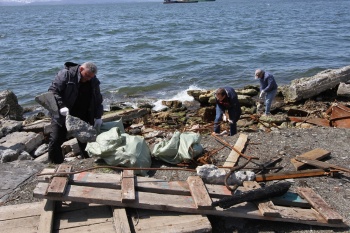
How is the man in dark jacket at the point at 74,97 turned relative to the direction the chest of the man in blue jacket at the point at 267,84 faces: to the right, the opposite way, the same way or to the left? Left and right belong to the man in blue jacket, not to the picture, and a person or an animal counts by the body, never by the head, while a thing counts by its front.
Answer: the opposite way

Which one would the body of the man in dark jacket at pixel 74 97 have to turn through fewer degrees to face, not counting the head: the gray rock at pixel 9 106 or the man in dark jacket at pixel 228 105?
the man in dark jacket

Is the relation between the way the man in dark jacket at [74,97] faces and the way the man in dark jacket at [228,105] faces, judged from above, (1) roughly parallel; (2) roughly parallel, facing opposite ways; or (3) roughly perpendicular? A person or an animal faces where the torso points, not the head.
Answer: roughly perpendicular

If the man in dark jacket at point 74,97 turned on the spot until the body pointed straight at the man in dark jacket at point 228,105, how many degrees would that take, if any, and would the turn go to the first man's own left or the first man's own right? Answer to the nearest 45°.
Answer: approximately 45° to the first man's own left

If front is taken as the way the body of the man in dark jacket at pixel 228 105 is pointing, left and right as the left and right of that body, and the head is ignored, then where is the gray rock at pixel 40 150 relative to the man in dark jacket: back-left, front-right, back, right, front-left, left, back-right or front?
front-right

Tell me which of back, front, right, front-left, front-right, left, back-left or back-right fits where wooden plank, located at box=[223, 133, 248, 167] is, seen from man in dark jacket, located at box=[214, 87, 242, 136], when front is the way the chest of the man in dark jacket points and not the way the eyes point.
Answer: front-left

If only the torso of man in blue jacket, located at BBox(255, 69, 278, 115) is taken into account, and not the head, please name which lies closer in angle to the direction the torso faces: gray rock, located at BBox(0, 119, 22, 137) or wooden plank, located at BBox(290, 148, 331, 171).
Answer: the gray rock

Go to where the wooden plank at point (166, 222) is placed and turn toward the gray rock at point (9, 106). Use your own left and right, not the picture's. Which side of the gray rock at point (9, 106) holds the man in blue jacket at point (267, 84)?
right

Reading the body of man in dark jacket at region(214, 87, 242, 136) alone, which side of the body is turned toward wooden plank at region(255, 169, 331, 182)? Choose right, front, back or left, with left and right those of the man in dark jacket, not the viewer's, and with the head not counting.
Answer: left

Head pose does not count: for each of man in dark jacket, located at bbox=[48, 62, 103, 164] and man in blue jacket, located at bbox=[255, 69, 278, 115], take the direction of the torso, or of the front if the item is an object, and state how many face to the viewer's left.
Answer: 1

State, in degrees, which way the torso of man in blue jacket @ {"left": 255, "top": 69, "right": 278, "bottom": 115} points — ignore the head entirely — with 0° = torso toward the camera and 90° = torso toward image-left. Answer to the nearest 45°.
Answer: approximately 90°

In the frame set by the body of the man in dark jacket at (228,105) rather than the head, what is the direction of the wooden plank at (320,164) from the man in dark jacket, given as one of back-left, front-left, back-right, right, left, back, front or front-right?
left

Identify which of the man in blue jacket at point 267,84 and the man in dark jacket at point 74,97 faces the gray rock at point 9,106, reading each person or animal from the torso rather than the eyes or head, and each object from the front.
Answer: the man in blue jacket
